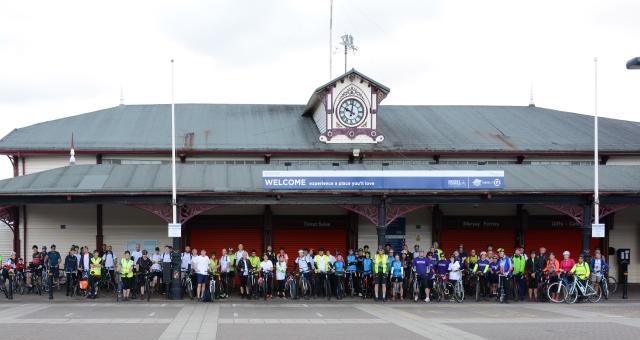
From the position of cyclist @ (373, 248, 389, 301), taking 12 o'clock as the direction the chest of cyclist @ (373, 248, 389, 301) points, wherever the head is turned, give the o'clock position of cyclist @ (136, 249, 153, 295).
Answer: cyclist @ (136, 249, 153, 295) is roughly at 3 o'clock from cyclist @ (373, 248, 389, 301).
